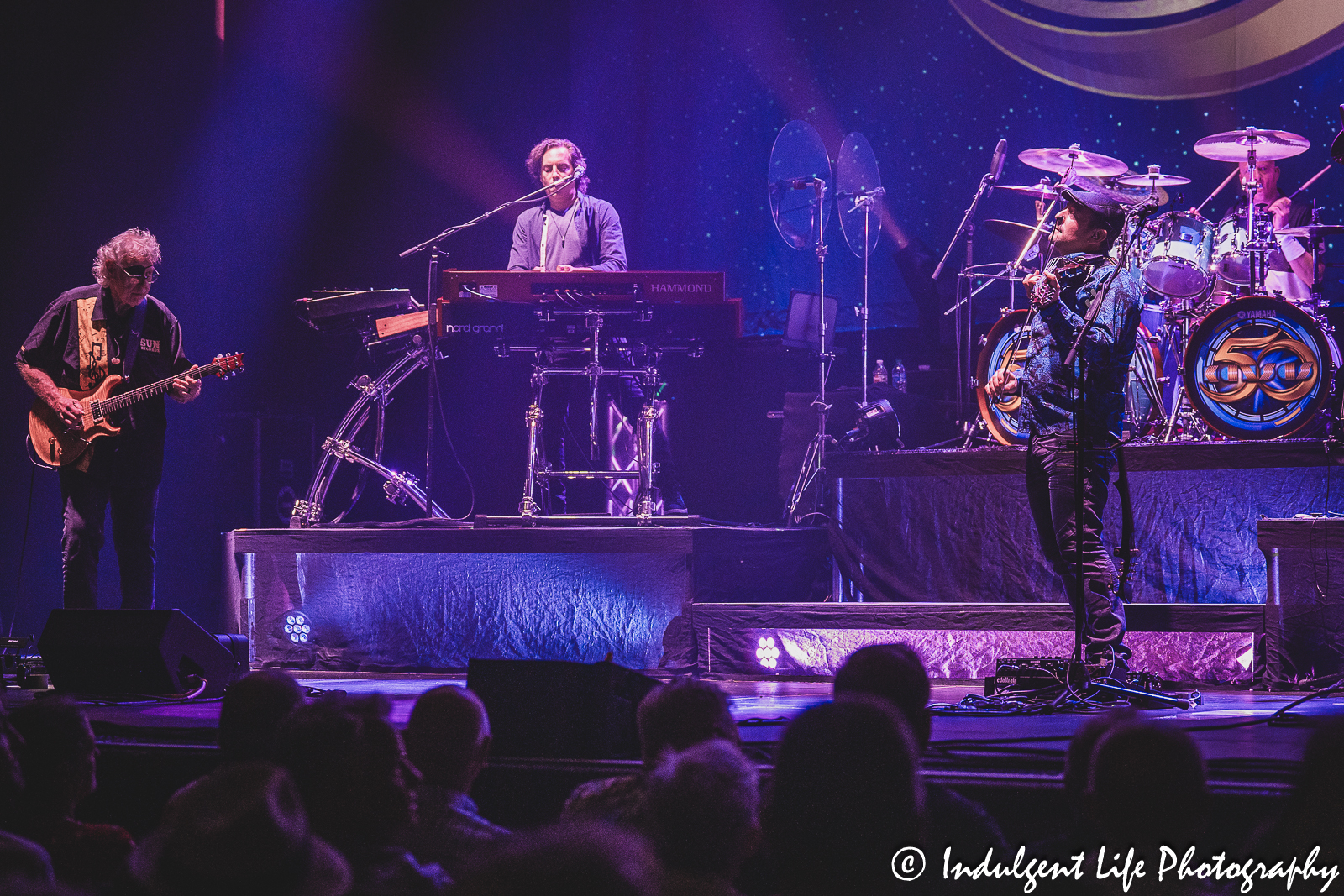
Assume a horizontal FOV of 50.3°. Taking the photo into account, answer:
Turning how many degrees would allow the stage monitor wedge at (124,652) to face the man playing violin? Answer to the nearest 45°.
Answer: approximately 90° to its right

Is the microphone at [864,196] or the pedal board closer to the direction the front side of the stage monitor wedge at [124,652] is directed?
the microphone

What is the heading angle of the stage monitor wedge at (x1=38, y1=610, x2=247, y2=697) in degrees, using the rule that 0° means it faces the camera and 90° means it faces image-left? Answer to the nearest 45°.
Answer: approximately 225°

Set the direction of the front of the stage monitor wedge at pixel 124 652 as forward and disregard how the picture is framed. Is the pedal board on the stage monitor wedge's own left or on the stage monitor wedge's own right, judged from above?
on the stage monitor wedge's own right

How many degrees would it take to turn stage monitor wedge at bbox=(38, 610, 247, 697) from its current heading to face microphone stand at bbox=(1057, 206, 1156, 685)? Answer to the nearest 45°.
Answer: approximately 90° to its right

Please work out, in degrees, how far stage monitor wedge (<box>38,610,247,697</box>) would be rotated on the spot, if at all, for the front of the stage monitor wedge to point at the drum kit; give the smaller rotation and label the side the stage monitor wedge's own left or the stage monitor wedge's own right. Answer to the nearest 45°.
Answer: approximately 45° to the stage monitor wedge's own right

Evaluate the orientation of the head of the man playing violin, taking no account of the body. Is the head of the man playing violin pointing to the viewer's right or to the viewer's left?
to the viewer's left

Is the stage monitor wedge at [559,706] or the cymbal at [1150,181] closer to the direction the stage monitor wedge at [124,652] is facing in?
the cymbal

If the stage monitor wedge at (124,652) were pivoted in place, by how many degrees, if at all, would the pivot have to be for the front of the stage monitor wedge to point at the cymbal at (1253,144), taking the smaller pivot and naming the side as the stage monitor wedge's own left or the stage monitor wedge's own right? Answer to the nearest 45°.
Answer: approximately 45° to the stage monitor wedge's own right

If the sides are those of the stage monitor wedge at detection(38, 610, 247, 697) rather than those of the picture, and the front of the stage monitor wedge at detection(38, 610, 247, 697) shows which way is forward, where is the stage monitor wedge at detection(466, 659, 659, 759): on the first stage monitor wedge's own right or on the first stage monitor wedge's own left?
on the first stage monitor wedge's own right

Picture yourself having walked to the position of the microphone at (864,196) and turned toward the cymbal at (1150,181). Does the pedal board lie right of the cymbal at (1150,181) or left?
right
